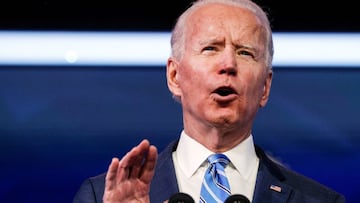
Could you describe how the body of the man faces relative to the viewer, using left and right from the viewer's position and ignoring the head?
facing the viewer
